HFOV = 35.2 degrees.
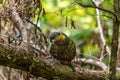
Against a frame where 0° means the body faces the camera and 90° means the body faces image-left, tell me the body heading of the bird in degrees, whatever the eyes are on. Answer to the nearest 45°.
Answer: approximately 45°
